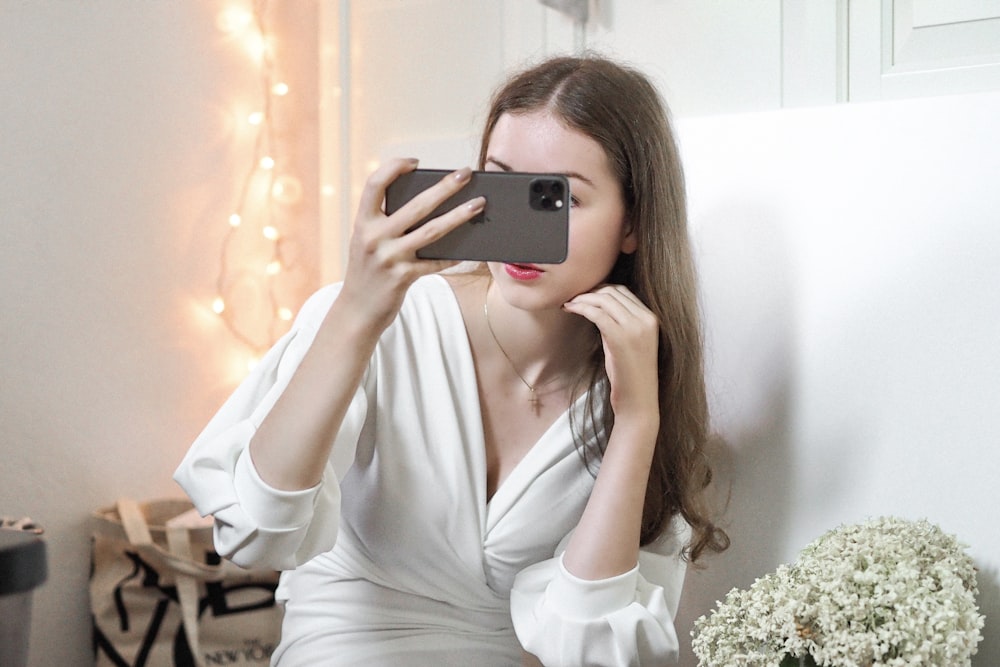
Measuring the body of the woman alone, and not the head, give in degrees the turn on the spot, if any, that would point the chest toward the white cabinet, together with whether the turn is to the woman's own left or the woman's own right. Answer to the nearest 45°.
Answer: approximately 135° to the woman's own left

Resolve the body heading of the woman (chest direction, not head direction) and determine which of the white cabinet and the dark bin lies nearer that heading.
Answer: the dark bin

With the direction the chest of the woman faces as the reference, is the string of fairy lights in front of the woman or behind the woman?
behind

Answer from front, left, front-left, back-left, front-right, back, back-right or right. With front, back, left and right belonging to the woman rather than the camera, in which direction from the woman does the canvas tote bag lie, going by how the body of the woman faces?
back-right

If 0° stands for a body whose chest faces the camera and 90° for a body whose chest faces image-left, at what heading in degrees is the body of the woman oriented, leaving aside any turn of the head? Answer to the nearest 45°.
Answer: approximately 0°
